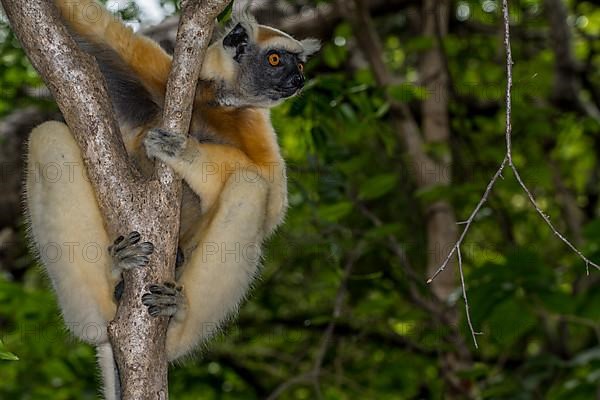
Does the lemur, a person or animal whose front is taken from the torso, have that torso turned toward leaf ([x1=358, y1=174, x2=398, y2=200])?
no

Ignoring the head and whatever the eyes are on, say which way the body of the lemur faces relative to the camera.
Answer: toward the camera

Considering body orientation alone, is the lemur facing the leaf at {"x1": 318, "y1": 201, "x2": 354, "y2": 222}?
no
